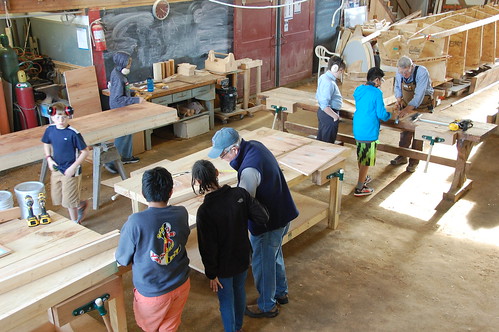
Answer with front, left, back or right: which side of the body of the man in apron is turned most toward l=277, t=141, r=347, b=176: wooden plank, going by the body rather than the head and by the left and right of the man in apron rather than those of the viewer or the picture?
front

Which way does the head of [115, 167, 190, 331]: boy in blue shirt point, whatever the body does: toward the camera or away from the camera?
away from the camera

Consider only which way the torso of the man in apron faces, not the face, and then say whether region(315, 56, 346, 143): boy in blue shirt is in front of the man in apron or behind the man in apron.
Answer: in front

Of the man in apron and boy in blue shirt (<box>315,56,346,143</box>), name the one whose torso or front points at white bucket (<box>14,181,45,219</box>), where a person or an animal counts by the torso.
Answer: the man in apron

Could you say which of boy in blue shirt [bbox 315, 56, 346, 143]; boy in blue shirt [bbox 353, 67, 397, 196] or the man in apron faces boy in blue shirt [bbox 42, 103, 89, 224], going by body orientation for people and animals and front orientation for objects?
the man in apron

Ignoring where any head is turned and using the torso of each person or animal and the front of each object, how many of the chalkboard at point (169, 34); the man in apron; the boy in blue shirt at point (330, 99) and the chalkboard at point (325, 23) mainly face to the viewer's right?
1

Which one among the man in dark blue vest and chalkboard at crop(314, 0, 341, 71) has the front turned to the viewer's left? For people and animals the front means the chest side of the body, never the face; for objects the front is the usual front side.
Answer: the man in dark blue vest

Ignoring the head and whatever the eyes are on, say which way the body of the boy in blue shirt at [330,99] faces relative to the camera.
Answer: to the viewer's right

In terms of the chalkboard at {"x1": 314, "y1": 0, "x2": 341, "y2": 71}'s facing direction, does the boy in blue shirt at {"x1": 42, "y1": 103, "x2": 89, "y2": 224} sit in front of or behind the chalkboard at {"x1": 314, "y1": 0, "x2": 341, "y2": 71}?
in front

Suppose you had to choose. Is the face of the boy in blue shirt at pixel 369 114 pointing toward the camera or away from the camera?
away from the camera

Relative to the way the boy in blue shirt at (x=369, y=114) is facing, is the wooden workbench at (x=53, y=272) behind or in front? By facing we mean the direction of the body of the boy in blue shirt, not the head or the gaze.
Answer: behind

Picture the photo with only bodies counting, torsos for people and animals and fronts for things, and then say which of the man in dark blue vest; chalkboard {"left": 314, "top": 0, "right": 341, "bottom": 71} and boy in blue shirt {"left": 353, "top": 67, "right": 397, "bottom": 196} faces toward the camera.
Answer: the chalkboard

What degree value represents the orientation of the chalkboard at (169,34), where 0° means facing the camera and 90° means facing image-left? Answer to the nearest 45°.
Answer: approximately 0°
